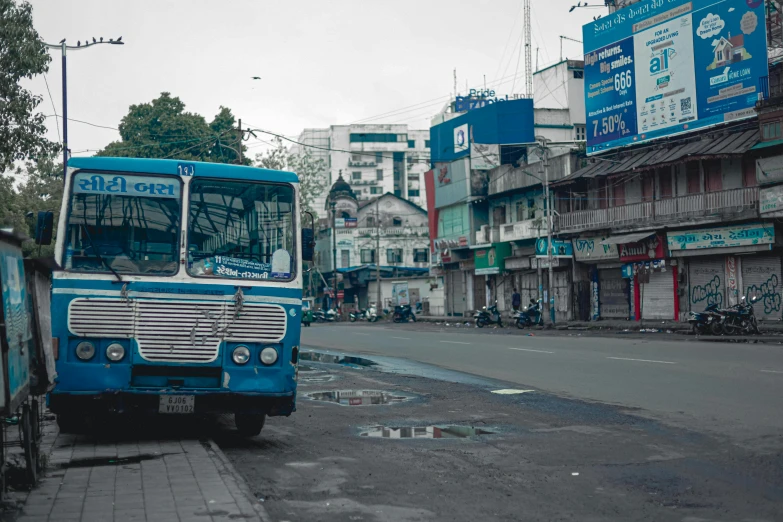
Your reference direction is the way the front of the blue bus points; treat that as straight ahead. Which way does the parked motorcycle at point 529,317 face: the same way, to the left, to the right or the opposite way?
to the right

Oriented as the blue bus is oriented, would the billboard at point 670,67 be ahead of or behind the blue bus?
behind

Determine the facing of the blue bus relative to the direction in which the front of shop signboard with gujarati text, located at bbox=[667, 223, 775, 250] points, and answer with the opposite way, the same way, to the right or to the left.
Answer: to the left

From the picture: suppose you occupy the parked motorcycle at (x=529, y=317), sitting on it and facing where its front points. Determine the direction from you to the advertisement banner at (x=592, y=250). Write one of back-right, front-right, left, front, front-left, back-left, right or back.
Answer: back

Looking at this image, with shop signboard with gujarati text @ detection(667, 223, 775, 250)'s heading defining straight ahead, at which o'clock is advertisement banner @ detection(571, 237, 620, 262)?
The advertisement banner is roughly at 3 o'clock from the shop signboard with gujarati text.

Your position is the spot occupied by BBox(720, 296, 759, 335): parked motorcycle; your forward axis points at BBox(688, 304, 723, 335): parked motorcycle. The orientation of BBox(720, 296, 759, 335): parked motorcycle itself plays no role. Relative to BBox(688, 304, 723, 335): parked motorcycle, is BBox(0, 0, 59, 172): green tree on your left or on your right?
left

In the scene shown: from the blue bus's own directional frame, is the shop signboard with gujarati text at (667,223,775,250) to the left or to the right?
on its left

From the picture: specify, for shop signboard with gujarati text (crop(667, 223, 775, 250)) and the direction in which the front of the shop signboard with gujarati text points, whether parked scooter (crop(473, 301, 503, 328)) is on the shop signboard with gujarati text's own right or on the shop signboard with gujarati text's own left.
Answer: on the shop signboard with gujarati text's own right

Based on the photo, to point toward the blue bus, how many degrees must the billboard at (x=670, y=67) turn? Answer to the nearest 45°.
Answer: approximately 45° to its left

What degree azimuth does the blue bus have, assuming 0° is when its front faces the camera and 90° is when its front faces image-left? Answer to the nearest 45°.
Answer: approximately 0°

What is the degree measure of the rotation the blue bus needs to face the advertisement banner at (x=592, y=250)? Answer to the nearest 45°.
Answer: approximately 135° to its left
